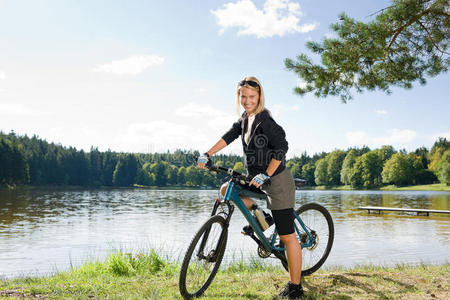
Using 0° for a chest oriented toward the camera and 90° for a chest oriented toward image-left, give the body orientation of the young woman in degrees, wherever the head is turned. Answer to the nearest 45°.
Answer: approximately 45°

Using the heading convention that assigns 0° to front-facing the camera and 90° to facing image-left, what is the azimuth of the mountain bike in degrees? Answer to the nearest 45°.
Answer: approximately 45°
